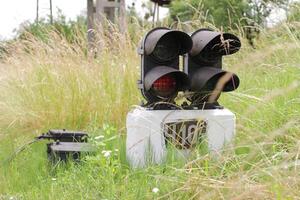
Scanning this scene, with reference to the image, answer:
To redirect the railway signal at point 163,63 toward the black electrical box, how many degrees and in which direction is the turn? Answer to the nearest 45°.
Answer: approximately 135° to its right

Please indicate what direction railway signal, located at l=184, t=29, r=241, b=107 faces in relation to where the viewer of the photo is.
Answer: facing the viewer and to the right of the viewer

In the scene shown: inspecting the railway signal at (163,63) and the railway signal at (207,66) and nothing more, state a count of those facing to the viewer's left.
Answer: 0

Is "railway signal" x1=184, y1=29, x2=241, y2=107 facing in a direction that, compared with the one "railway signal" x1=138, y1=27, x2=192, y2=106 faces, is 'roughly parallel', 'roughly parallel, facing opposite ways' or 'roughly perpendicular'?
roughly parallel

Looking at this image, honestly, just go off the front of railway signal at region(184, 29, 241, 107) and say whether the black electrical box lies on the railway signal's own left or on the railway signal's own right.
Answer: on the railway signal's own right
